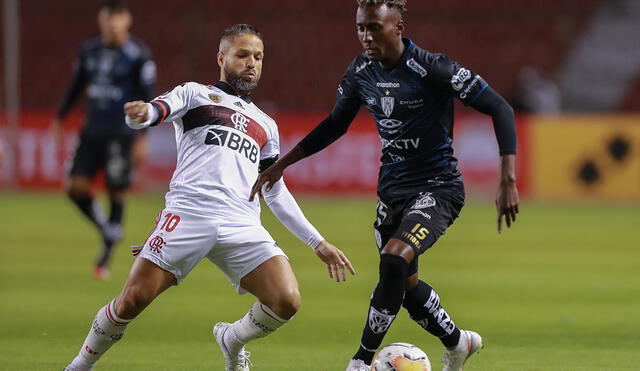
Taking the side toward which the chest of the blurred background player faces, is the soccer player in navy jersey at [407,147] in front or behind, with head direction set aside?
in front

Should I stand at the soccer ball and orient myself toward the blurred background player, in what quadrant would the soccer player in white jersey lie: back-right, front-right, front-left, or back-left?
front-left

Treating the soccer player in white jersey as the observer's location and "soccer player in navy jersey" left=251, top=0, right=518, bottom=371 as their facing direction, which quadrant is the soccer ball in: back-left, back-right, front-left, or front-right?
front-right

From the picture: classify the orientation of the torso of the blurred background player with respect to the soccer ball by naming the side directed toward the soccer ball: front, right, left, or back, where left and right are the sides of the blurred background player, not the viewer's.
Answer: front

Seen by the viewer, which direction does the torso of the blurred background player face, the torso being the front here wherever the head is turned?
toward the camera
